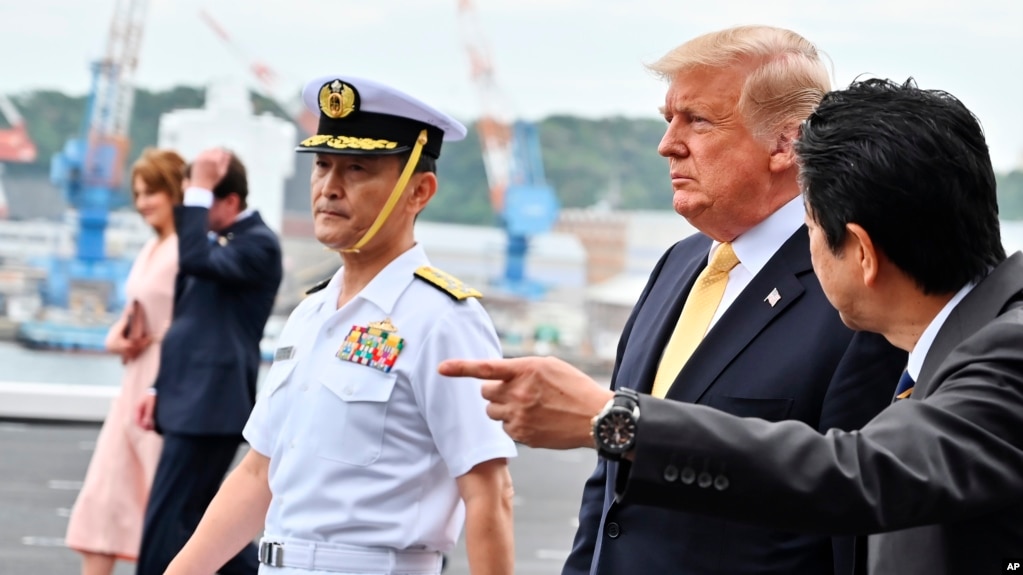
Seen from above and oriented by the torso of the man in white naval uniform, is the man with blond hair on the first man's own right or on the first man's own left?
on the first man's own left

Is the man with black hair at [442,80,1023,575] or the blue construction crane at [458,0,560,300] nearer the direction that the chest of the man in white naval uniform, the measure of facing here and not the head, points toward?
the man with black hair

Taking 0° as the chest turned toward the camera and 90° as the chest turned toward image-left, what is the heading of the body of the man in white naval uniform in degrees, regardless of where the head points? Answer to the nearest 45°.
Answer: approximately 45°

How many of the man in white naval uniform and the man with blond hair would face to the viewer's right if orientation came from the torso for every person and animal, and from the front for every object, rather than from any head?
0

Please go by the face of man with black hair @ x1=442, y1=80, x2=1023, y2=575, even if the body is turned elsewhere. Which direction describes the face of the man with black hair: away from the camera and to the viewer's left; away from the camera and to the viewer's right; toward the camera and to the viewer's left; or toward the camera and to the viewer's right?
away from the camera and to the viewer's left

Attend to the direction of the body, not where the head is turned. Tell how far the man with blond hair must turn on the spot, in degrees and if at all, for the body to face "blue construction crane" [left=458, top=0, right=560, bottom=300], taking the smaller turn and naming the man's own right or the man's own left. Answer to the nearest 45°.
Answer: approximately 135° to the man's own right

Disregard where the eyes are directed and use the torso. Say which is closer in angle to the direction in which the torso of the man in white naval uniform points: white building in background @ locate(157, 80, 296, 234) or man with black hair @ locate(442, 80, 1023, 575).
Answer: the man with black hair

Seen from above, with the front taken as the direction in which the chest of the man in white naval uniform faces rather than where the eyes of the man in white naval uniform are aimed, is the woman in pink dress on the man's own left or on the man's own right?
on the man's own right

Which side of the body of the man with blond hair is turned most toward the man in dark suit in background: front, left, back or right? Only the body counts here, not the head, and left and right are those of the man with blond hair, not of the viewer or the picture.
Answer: right

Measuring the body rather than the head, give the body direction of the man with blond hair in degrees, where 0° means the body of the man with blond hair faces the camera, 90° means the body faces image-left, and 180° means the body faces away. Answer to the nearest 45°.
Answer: approximately 45°

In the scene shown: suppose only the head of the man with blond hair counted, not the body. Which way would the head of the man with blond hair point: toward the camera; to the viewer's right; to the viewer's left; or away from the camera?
to the viewer's left

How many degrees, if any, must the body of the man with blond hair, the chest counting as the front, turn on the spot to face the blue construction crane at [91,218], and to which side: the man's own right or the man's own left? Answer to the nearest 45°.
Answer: approximately 90° to the man's own right

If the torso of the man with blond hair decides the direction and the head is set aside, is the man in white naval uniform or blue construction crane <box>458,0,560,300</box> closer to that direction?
the man in white naval uniform
